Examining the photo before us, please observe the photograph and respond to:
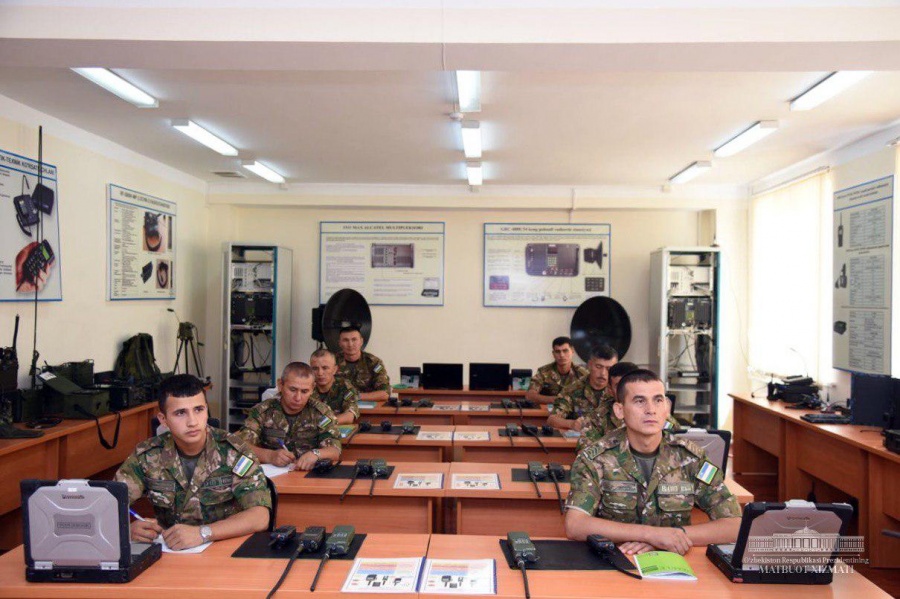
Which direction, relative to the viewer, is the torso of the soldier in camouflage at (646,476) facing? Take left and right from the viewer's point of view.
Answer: facing the viewer

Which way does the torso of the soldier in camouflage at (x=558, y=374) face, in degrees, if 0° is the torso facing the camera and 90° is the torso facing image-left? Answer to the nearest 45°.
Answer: approximately 0°

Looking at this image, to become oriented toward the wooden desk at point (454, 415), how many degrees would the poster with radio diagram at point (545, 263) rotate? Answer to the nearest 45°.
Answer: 0° — it already faces it

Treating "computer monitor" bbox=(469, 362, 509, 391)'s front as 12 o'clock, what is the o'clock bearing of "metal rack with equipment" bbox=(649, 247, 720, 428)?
The metal rack with equipment is roughly at 8 o'clock from the computer monitor.

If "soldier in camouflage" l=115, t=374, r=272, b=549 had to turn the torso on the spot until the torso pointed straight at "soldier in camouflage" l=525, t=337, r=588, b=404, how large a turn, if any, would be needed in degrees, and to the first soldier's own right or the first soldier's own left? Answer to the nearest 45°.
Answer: approximately 135° to the first soldier's own left

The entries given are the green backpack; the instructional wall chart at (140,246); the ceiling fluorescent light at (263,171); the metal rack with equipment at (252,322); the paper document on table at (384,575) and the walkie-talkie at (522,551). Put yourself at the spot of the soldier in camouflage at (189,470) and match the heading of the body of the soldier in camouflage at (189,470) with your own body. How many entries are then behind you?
4

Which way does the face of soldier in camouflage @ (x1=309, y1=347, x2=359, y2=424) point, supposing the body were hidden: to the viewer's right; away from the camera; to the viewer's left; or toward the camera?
toward the camera

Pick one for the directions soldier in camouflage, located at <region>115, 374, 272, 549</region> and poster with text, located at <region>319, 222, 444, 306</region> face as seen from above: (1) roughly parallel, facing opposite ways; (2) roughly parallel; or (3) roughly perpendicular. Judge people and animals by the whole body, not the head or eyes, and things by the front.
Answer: roughly parallel

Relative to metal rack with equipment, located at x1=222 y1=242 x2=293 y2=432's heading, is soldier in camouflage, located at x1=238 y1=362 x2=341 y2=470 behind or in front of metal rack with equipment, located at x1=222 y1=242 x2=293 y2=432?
in front

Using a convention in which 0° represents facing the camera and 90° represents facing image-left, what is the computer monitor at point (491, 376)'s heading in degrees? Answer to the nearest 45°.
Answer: approximately 0°

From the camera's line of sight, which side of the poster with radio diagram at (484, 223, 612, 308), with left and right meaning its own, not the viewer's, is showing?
front

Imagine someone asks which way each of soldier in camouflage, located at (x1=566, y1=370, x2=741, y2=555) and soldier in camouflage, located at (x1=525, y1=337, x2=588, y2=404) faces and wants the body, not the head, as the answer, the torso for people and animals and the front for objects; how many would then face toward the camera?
2

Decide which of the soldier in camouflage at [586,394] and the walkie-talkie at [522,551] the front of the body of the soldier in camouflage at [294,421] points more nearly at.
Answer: the walkie-talkie

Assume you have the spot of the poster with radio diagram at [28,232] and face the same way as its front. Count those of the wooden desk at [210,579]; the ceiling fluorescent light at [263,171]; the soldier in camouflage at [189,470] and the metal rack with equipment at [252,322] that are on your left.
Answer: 2

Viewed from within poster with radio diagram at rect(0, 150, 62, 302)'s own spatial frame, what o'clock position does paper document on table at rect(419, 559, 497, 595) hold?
The paper document on table is roughly at 1 o'clock from the poster with radio diagram.

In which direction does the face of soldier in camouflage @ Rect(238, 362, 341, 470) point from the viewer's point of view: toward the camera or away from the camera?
toward the camera
